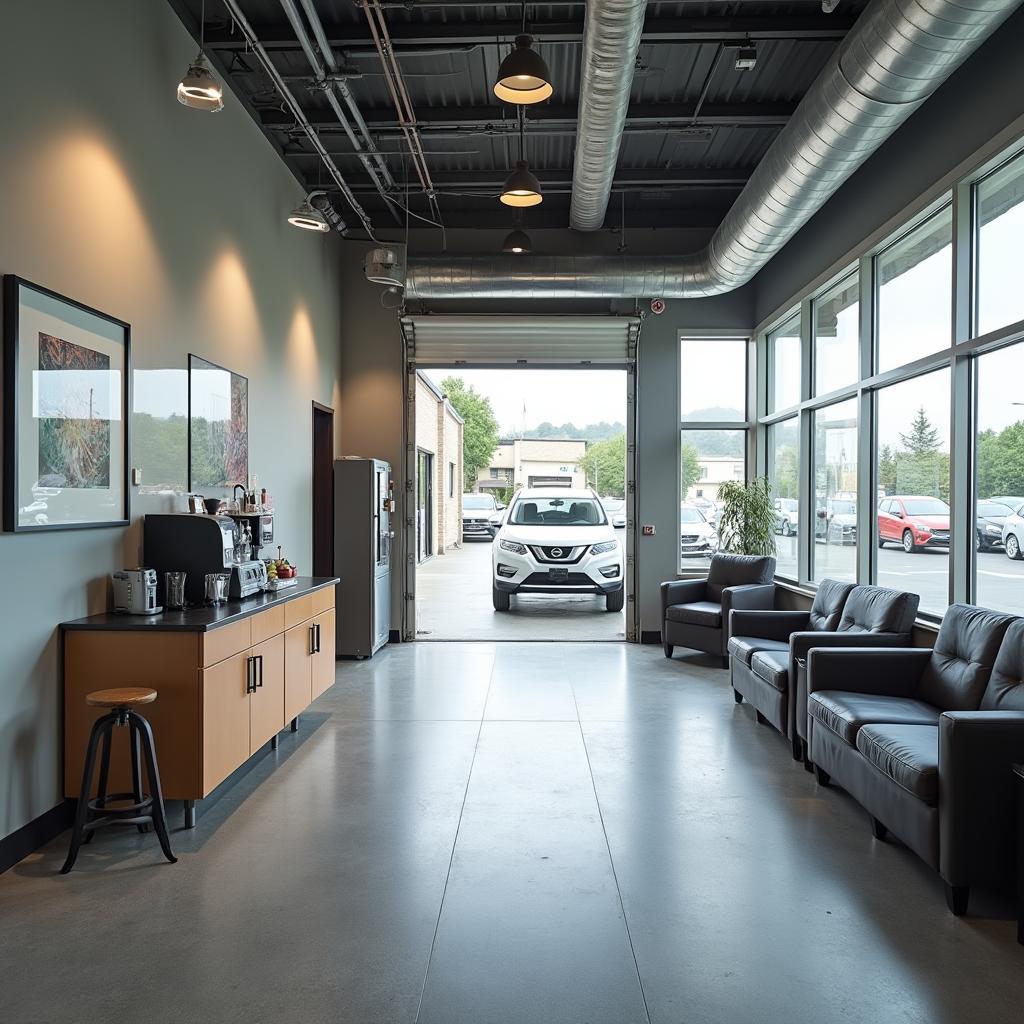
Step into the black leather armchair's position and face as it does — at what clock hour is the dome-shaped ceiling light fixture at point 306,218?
The dome-shaped ceiling light fixture is roughly at 12 o'clock from the black leather armchair.

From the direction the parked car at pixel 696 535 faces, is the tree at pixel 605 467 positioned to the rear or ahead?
to the rear

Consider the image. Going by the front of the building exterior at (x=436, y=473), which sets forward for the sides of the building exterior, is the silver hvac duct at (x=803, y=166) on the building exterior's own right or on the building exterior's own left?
on the building exterior's own right

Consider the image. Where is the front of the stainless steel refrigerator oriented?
to the viewer's right

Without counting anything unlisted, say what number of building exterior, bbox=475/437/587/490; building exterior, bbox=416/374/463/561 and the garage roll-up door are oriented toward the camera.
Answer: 2

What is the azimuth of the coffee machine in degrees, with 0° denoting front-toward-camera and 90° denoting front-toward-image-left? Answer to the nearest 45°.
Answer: approximately 270°

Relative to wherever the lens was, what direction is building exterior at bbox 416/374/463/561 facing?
facing to the right of the viewer

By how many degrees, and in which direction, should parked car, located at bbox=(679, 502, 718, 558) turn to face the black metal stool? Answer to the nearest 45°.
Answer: approximately 45° to its right

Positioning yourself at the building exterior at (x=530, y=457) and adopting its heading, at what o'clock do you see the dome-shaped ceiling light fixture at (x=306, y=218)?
The dome-shaped ceiling light fixture is roughly at 12 o'clock from the building exterior.

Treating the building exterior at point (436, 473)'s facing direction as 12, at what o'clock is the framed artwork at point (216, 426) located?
The framed artwork is roughly at 3 o'clock from the building exterior.
